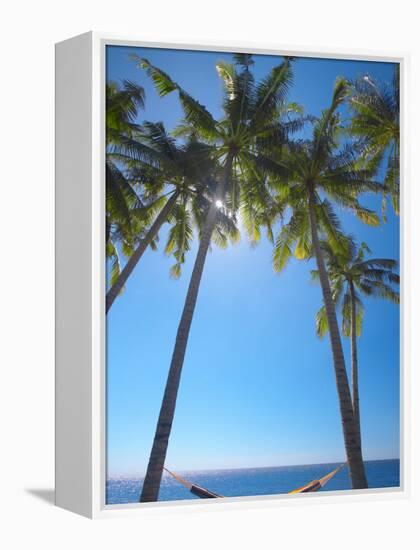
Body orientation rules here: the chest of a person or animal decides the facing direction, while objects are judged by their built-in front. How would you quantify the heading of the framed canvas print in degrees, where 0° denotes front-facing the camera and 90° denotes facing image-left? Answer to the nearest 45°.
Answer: approximately 315°
